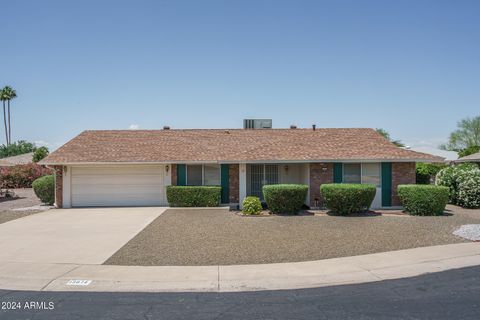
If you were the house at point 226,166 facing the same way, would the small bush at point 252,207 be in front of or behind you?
in front

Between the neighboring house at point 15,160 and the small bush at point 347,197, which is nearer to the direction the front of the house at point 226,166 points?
the small bush

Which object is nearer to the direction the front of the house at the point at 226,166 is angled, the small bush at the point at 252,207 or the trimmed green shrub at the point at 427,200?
the small bush

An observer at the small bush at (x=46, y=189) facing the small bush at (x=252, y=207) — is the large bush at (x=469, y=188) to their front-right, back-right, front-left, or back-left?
front-left

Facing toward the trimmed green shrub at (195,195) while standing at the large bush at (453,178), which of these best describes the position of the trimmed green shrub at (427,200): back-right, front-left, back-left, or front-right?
front-left

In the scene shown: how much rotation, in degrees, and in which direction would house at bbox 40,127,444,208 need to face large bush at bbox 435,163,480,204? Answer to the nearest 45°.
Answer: approximately 90° to its left

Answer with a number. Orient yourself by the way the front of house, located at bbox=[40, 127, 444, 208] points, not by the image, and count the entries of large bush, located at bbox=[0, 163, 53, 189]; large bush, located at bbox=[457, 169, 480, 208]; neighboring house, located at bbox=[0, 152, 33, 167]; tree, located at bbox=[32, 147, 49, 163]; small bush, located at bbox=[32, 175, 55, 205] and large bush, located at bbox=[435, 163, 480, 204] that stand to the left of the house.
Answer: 2

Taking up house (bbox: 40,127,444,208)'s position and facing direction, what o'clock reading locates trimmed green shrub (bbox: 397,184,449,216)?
The trimmed green shrub is roughly at 10 o'clock from the house.

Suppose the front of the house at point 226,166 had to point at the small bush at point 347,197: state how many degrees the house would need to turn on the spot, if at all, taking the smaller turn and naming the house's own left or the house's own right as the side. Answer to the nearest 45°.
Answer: approximately 45° to the house's own left

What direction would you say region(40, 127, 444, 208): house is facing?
toward the camera

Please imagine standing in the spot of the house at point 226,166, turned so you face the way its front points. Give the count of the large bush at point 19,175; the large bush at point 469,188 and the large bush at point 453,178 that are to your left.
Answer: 2

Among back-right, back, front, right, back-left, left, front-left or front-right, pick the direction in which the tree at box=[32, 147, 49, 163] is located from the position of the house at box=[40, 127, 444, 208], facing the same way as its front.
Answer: back-right

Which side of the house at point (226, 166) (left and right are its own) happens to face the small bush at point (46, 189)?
right

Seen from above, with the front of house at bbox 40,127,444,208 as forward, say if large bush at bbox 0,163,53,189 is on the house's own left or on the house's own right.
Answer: on the house's own right

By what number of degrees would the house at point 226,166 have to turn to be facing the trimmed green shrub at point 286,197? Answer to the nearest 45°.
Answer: approximately 45° to its left
